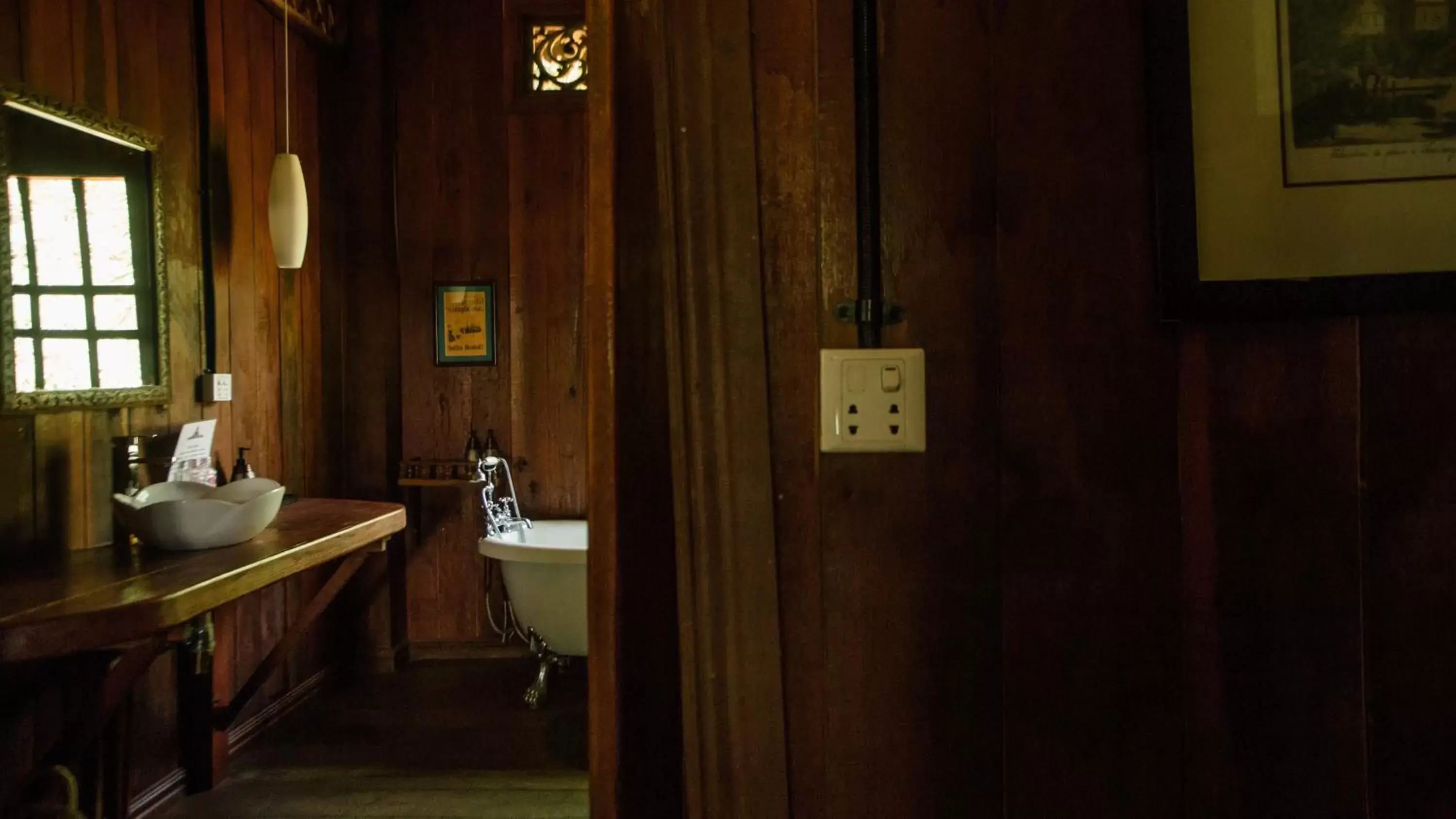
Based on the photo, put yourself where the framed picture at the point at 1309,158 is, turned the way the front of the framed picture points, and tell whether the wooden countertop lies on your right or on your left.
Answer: on your right

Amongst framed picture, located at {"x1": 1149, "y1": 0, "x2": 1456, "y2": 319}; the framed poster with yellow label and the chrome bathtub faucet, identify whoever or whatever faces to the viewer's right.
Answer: the chrome bathtub faucet

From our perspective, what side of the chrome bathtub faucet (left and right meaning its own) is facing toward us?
right

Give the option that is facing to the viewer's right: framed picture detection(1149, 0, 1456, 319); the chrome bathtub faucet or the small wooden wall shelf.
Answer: the chrome bathtub faucet

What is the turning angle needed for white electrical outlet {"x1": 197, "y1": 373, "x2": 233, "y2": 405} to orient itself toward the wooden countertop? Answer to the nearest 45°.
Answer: approximately 45° to its right

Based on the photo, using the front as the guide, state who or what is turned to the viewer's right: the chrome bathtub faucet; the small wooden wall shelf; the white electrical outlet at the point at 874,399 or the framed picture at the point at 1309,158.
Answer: the chrome bathtub faucet

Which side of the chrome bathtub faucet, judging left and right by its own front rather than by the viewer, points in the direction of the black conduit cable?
right
